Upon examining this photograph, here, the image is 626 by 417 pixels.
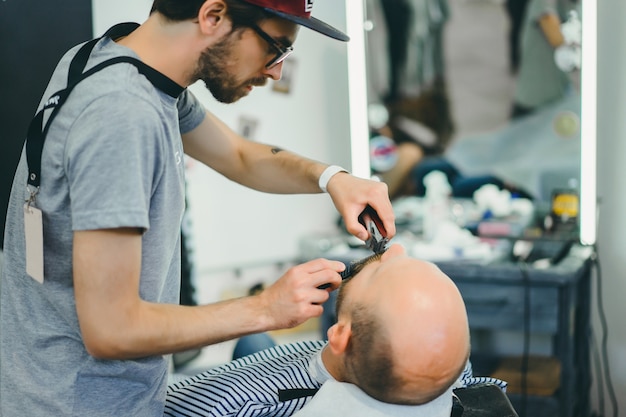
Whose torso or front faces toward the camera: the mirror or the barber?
the mirror

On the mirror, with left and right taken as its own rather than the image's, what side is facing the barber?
front

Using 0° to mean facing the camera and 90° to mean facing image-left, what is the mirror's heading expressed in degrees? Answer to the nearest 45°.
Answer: approximately 0°

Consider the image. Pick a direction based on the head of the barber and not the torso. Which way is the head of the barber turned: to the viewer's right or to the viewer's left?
to the viewer's right

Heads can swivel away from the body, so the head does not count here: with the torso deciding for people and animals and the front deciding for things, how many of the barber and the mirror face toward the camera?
1

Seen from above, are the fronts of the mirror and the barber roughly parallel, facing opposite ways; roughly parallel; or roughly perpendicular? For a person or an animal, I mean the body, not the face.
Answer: roughly perpendicular

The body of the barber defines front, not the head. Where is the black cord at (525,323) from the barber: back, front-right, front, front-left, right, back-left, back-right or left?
front-left

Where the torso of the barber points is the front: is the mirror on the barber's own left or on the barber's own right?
on the barber's own left

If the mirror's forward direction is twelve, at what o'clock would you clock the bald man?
The bald man is roughly at 12 o'clock from the mirror.

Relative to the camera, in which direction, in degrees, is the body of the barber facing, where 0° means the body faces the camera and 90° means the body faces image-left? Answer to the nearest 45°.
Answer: approximately 270°

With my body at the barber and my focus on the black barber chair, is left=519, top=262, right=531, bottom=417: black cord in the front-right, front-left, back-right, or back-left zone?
front-left
